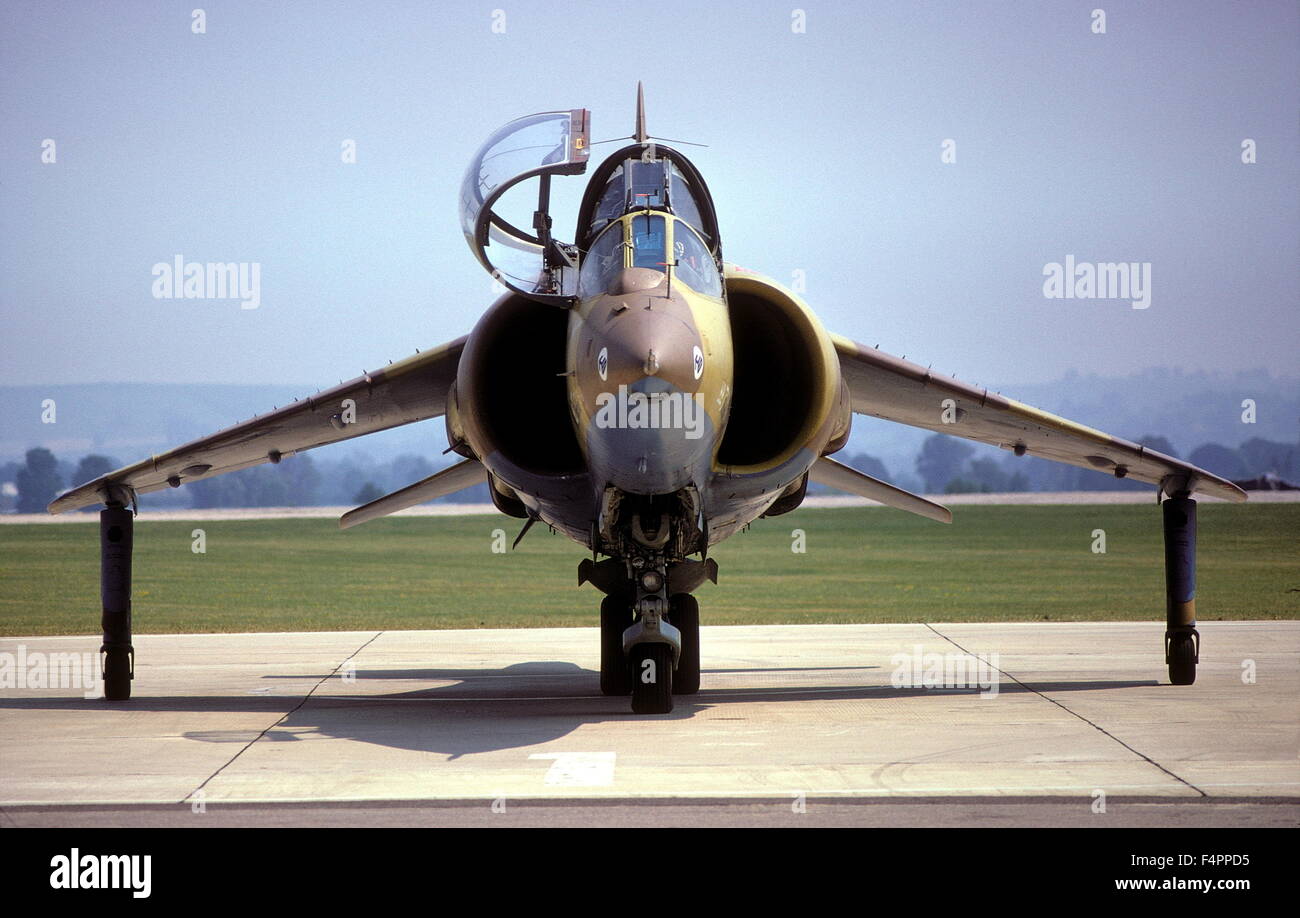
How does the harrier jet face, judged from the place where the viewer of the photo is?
facing the viewer
